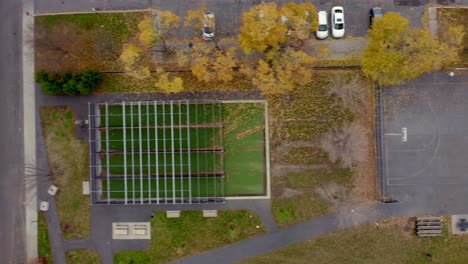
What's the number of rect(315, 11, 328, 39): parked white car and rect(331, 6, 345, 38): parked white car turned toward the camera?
2

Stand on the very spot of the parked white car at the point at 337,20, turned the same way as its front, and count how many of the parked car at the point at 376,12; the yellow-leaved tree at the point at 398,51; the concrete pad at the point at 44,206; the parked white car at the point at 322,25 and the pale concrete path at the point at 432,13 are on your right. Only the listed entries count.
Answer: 2

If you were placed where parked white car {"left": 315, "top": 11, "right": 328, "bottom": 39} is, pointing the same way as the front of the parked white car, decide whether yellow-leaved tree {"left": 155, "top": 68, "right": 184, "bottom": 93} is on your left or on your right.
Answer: on your right

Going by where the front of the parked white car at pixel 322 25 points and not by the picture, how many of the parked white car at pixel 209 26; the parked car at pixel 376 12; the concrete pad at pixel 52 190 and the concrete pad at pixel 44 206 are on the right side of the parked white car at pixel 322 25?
3

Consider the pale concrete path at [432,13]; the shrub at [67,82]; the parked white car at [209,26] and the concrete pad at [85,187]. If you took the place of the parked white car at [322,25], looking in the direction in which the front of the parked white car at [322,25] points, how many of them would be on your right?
3

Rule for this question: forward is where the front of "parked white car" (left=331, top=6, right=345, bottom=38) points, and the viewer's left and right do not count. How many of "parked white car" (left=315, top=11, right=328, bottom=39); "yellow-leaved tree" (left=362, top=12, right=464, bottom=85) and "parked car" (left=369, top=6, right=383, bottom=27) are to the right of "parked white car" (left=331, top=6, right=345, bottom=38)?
1

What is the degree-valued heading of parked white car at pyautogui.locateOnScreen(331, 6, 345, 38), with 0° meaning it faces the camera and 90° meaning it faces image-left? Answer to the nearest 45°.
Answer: approximately 0°

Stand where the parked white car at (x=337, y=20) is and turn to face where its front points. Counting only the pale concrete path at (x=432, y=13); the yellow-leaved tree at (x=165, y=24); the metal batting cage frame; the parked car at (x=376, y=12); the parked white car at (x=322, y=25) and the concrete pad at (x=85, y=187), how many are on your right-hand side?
4

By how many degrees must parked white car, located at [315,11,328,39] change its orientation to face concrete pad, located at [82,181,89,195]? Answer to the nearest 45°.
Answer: approximately 90° to its right

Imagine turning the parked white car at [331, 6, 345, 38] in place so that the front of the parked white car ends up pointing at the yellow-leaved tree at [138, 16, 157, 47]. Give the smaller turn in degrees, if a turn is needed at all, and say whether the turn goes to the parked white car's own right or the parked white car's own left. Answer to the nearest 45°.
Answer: approximately 45° to the parked white car's own right

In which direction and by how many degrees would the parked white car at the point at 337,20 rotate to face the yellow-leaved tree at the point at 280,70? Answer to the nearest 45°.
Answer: approximately 45° to its right
